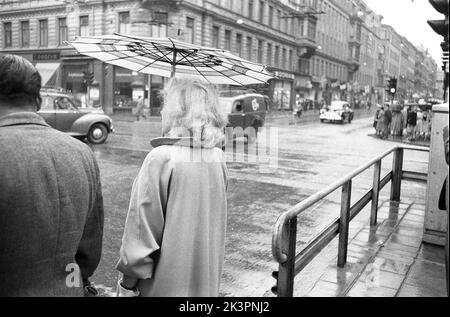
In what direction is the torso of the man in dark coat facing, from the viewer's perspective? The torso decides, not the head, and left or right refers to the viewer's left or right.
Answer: facing away from the viewer

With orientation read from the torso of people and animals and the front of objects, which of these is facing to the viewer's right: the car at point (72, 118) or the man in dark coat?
the car

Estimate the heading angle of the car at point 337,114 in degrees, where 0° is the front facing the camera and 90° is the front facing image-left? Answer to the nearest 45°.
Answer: approximately 45°

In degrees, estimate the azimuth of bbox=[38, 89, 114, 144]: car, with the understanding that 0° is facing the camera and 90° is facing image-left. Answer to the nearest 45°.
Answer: approximately 270°

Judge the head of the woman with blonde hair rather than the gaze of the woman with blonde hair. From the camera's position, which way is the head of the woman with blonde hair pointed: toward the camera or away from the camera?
away from the camera

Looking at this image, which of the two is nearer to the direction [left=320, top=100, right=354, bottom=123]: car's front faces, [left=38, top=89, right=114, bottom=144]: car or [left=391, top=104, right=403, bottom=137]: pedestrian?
the car
